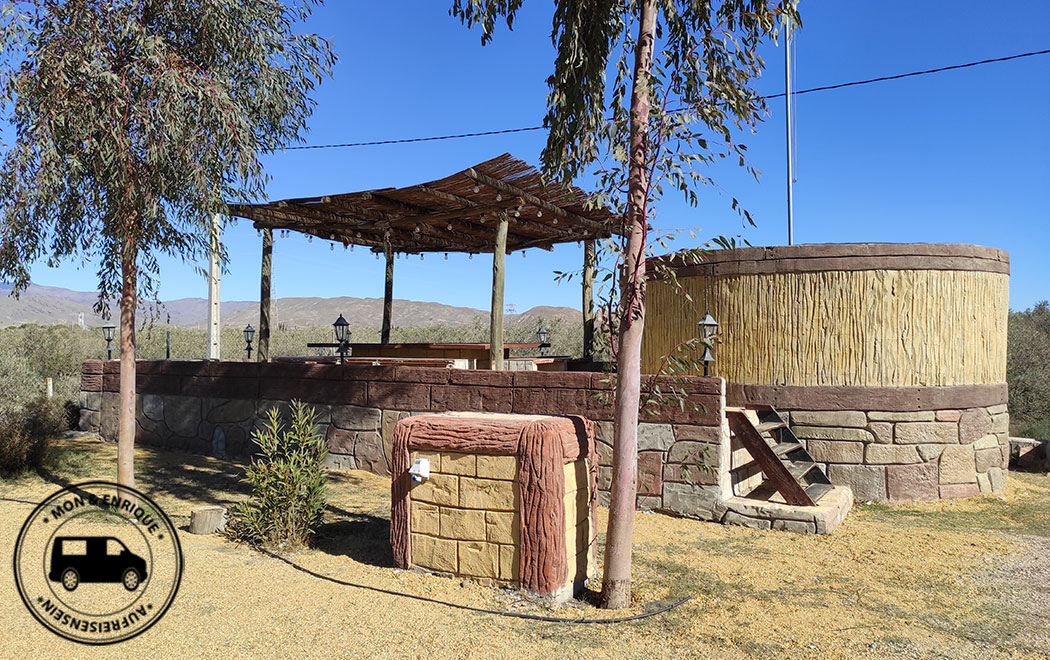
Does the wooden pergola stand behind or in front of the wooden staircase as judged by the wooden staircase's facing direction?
behind

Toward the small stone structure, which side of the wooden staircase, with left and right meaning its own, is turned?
right

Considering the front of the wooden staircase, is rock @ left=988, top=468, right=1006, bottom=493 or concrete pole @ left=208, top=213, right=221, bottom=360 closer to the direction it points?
the rock

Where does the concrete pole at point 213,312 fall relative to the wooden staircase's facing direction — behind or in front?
behind

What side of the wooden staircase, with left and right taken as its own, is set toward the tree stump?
right

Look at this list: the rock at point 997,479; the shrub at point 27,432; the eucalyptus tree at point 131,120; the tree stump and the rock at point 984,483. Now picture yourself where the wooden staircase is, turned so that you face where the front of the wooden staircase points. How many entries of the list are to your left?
2

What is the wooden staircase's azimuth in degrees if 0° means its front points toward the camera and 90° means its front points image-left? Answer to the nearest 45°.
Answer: approximately 315°

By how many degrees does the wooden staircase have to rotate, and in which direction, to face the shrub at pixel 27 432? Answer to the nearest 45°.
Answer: approximately 135° to its right
